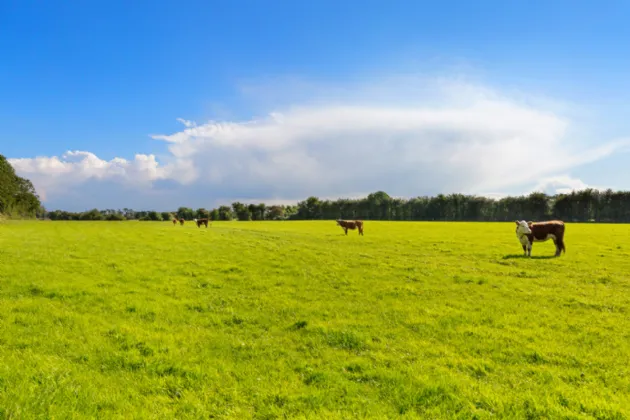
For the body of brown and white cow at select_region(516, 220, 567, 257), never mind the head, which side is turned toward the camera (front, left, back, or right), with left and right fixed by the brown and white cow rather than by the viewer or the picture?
left
